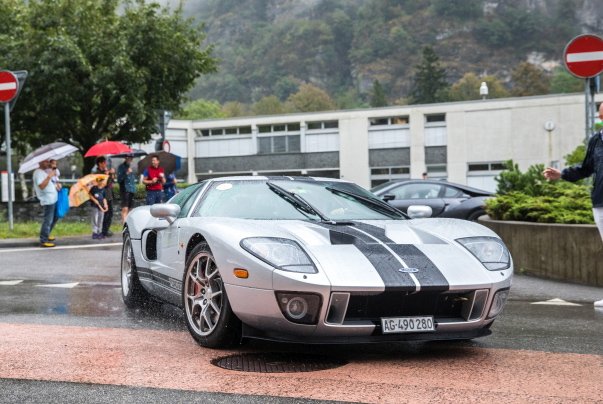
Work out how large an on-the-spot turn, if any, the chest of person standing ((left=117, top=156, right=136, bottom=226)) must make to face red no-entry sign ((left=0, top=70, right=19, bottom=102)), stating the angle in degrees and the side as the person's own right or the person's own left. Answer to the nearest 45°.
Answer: approximately 90° to the person's own right

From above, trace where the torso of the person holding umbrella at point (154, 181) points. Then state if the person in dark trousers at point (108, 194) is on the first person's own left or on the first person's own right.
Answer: on the first person's own right

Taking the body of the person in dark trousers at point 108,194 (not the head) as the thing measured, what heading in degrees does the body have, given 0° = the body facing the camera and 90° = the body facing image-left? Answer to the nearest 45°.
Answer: approximately 315°

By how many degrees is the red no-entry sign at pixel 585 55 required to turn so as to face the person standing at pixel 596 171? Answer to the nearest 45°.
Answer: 0° — it already faces them

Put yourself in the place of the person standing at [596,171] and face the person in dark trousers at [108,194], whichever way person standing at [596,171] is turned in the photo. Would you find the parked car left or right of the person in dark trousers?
right

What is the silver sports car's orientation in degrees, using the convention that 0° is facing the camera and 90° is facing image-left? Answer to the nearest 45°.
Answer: approximately 315°
